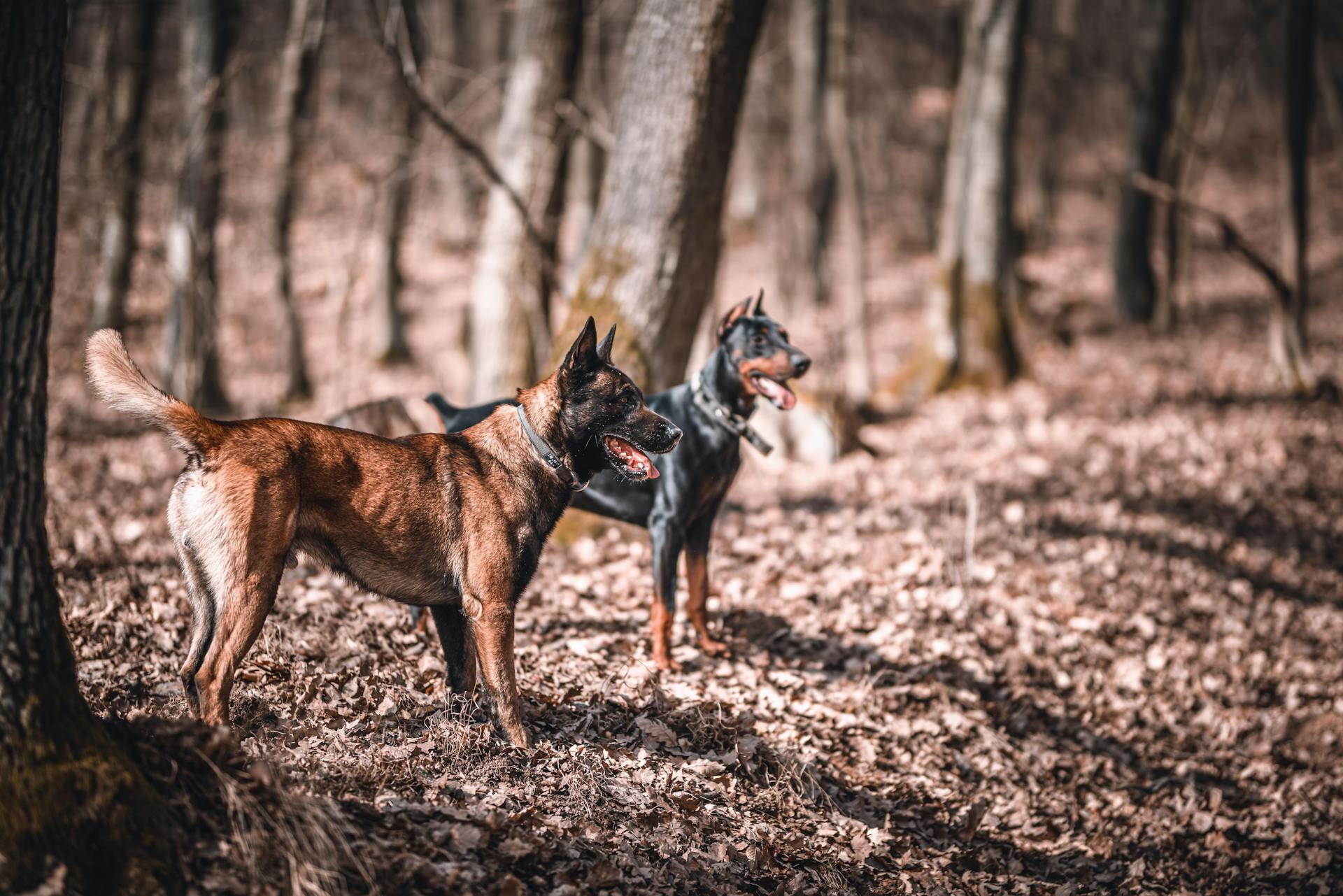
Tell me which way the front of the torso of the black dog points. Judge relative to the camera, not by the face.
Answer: to the viewer's right

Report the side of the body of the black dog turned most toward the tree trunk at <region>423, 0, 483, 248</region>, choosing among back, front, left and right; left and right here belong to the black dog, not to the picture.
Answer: left

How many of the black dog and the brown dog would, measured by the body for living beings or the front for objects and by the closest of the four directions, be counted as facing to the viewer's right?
2

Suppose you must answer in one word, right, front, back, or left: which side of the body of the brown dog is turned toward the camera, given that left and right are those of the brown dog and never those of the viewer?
right

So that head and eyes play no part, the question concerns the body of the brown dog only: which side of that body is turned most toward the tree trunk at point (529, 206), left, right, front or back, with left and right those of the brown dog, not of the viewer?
left

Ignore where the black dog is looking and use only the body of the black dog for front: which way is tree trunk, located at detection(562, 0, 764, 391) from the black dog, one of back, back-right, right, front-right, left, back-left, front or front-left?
left
